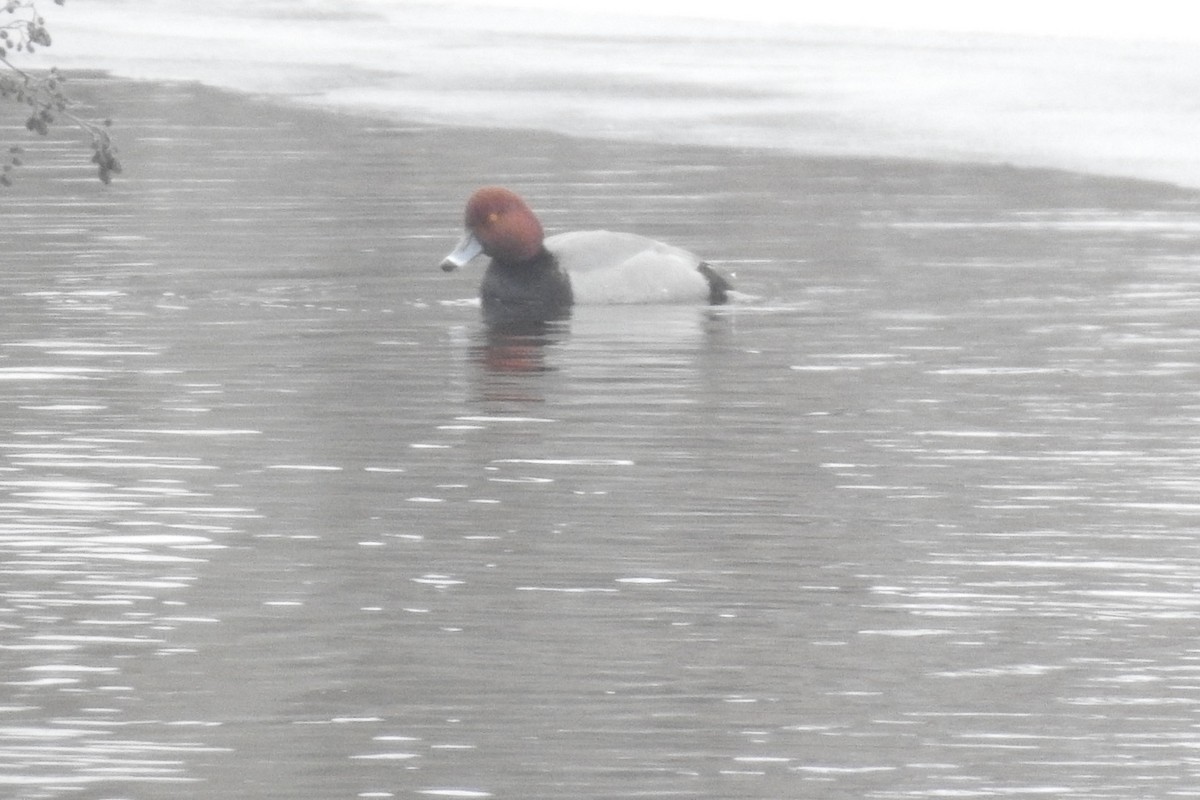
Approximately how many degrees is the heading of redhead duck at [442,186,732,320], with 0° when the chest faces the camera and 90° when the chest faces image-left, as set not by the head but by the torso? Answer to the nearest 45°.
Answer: approximately 90°
